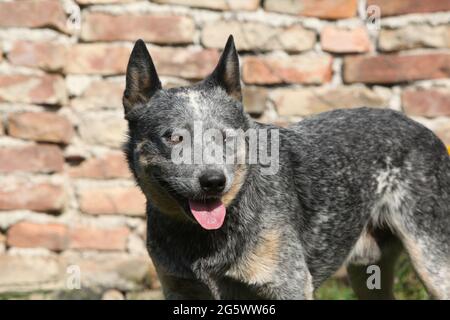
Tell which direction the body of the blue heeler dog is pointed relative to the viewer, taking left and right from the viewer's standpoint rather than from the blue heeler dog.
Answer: facing the viewer and to the left of the viewer
